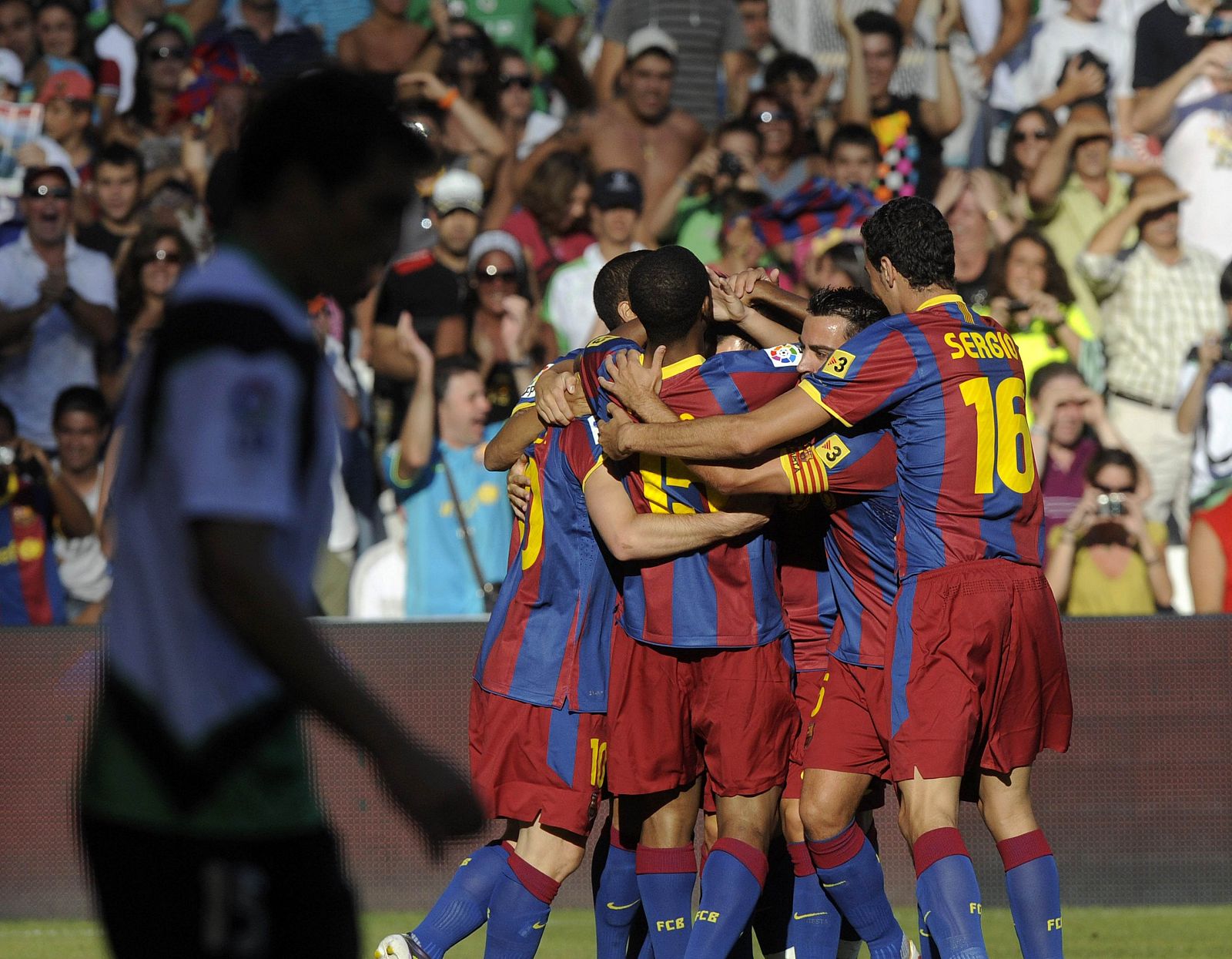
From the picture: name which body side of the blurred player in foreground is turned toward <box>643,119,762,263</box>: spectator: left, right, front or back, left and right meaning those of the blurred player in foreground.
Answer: left

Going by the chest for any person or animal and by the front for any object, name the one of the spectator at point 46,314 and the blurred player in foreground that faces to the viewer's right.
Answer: the blurred player in foreground

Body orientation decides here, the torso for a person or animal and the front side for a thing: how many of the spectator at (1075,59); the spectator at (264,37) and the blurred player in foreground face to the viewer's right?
1

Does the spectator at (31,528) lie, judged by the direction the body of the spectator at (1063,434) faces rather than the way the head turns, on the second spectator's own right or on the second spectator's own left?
on the second spectator's own right
